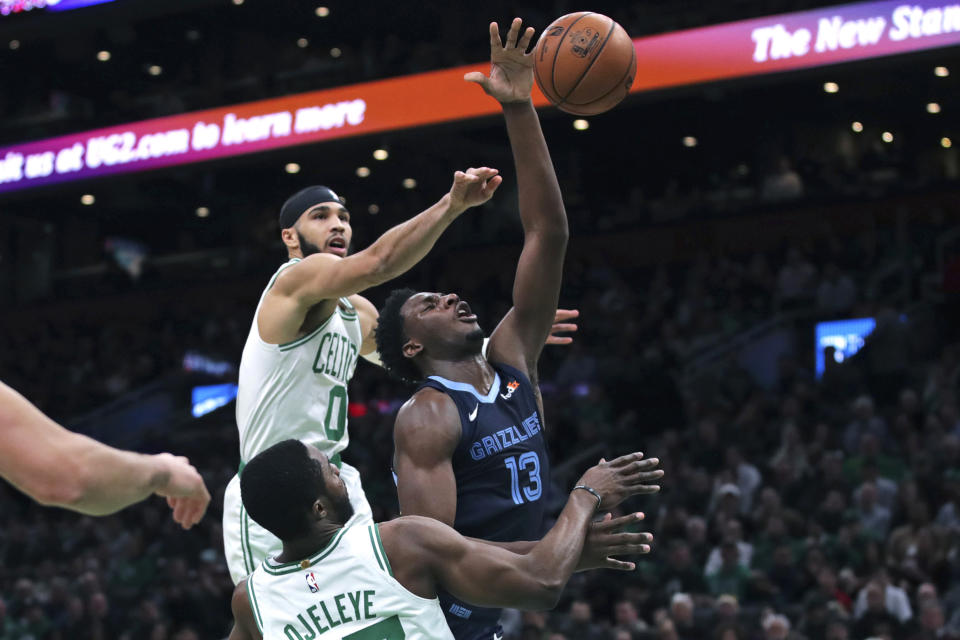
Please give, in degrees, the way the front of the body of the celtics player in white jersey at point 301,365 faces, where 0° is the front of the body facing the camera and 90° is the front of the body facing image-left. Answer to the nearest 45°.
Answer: approximately 315°

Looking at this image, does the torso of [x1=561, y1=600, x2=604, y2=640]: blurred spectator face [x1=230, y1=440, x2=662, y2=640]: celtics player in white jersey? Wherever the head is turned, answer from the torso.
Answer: yes

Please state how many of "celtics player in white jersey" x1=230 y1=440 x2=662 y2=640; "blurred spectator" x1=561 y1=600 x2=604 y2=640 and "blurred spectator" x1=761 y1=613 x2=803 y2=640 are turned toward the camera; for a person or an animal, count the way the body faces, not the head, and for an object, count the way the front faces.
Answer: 2

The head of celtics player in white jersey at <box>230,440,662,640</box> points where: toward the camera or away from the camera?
away from the camera

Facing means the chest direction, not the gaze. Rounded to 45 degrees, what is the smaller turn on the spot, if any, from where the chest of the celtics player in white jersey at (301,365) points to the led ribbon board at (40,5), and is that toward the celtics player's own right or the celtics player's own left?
approximately 135° to the celtics player's own left

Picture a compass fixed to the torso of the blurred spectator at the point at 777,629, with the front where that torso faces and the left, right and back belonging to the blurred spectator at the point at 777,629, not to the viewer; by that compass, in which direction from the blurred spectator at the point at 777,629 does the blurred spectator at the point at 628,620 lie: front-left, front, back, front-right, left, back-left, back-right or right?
back-right

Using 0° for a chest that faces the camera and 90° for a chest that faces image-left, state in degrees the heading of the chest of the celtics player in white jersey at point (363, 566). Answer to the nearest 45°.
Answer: approximately 225°

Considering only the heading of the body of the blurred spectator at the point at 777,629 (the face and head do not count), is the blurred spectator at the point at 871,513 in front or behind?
behind
